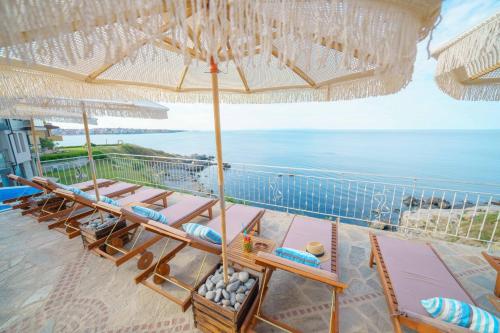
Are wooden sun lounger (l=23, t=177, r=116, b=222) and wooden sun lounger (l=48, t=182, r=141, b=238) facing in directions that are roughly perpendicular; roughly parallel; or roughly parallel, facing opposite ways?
roughly parallel

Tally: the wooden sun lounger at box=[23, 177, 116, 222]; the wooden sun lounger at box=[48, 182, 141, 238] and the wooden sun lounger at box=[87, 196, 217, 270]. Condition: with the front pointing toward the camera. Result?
0

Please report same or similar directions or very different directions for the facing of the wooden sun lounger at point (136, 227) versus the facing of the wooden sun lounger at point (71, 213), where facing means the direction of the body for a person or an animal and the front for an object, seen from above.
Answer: same or similar directions

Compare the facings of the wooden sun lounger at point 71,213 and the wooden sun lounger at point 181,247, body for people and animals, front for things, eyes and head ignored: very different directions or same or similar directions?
same or similar directions

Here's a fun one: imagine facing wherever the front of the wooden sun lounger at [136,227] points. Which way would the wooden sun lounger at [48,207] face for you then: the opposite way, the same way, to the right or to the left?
the same way
